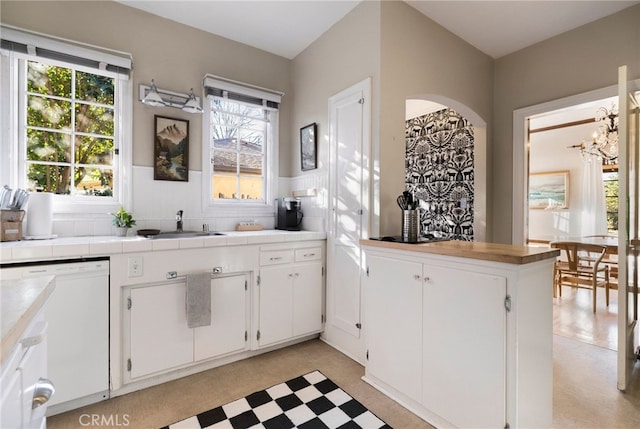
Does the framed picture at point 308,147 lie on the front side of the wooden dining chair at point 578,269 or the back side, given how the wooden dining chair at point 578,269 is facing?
on the back side

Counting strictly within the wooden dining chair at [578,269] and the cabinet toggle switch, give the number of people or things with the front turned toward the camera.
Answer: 1

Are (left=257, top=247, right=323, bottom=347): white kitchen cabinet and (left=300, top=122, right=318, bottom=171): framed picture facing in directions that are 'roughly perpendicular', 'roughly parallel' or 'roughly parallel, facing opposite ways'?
roughly perpendicular

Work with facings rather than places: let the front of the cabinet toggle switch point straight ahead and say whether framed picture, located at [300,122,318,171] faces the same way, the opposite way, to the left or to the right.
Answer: to the right

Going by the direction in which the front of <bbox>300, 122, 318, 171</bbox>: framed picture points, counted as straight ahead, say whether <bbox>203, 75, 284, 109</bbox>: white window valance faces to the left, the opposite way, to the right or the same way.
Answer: to the left

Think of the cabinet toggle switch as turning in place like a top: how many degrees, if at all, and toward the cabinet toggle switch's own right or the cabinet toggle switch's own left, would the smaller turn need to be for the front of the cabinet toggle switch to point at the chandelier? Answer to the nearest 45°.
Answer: approximately 90° to the cabinet toggle switch's own left
